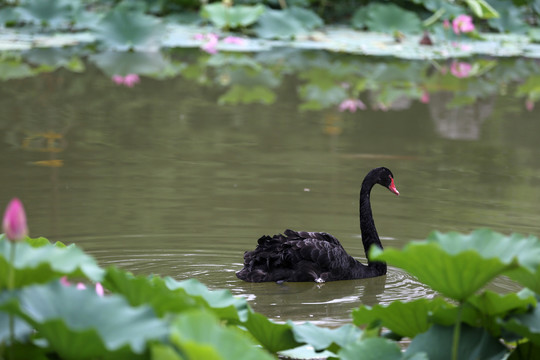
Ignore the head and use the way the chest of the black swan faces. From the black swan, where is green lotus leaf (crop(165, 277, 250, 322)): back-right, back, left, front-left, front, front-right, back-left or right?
right

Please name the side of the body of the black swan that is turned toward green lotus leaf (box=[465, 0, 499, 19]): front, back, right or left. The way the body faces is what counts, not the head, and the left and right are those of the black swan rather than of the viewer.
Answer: left

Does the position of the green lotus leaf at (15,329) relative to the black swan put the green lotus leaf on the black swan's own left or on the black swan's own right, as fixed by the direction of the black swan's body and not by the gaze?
on the black swan's own right

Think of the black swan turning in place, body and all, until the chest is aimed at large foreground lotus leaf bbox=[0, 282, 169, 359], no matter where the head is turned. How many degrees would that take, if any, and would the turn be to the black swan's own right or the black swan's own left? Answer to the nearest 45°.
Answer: approximately 90° to the black swan's own right

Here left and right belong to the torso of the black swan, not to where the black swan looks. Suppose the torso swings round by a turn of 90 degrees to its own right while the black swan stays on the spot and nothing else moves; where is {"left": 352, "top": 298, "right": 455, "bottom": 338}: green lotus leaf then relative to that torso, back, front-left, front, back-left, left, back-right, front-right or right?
front

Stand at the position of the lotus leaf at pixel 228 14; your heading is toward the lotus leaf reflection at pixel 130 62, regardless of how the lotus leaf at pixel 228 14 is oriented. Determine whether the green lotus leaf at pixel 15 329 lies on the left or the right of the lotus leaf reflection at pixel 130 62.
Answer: left

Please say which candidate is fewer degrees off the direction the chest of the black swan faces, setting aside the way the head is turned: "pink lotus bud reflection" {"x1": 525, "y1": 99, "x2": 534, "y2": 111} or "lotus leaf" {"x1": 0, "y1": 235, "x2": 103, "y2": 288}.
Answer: the pink lotus bud reflection

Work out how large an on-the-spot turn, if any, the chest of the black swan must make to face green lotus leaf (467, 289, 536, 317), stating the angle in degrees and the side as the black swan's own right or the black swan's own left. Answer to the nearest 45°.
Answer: approximately 90° to the black swan's own right

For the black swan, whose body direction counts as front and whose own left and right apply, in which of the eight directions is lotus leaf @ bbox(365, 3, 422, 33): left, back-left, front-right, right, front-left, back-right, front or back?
left

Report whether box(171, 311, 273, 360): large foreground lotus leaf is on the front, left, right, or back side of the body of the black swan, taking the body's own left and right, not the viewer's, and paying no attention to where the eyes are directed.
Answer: right

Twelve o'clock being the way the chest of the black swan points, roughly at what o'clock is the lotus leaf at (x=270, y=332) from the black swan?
The lotus leaf is roughly at 3 o'clock from the black swan.

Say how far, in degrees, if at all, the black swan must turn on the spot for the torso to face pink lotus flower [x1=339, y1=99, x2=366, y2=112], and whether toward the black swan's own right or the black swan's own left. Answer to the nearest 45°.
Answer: approximately 90° to the black swan's own left

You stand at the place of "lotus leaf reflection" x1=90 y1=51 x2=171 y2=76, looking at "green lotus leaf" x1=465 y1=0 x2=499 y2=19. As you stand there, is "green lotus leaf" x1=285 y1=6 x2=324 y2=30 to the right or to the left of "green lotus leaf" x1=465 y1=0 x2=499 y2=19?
left

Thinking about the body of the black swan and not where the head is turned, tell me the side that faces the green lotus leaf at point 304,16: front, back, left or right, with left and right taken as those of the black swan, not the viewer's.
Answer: left

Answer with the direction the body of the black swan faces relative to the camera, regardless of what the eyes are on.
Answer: to the viewer's right

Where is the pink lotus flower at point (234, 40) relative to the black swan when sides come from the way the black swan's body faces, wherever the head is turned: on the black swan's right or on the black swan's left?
on the black swan's left
